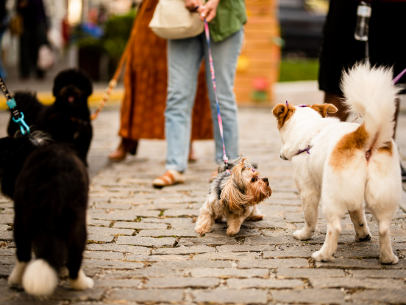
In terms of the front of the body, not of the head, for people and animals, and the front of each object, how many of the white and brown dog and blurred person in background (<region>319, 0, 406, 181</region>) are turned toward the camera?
1

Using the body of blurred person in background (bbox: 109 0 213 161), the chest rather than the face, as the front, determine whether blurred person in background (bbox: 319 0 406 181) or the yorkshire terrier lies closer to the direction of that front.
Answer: the yorkshire terrier

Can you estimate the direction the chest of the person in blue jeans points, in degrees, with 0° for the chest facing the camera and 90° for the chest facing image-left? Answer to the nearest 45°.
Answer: approximately 45°

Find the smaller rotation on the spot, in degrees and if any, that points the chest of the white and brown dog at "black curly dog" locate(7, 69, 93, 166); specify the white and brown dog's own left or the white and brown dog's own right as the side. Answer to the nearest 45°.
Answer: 0° — it already faces it

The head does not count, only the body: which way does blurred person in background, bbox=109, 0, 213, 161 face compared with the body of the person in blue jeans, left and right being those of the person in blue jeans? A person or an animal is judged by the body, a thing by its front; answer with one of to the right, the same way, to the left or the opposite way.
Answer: the same way

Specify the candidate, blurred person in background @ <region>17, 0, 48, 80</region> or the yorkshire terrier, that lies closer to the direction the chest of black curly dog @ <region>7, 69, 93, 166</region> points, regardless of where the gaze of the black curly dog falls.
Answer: the yorkshire terrier

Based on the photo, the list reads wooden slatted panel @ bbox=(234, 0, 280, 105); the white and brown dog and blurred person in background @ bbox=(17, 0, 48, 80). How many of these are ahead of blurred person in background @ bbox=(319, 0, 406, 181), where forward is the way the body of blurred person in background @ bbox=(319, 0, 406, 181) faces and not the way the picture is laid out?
1

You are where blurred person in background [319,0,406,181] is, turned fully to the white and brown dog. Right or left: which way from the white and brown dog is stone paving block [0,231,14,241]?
right

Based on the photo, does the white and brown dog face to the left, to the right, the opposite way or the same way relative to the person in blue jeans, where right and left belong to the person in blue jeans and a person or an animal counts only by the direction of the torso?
to the right

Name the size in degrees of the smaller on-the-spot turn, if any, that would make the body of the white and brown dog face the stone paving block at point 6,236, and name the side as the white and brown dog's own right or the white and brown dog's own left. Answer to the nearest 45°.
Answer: approximately 45° to the white and brown dog's own left

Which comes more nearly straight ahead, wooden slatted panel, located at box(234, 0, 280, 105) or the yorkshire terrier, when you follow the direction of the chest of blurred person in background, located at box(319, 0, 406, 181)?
the yorkshire terrier

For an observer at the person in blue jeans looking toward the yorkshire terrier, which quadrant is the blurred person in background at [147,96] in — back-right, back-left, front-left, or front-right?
back-right

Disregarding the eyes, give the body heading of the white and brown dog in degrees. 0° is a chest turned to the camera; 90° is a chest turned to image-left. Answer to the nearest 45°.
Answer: approximately 135°

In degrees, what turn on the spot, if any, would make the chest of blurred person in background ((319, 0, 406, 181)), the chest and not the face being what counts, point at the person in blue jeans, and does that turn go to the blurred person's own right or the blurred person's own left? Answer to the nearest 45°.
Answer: approximately 90° to the blurred person's own right

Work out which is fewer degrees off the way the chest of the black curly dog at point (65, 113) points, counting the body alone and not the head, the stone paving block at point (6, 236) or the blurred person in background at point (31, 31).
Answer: the stone paving block

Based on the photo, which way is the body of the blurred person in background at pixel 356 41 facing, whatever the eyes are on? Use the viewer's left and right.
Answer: facing the viewer
